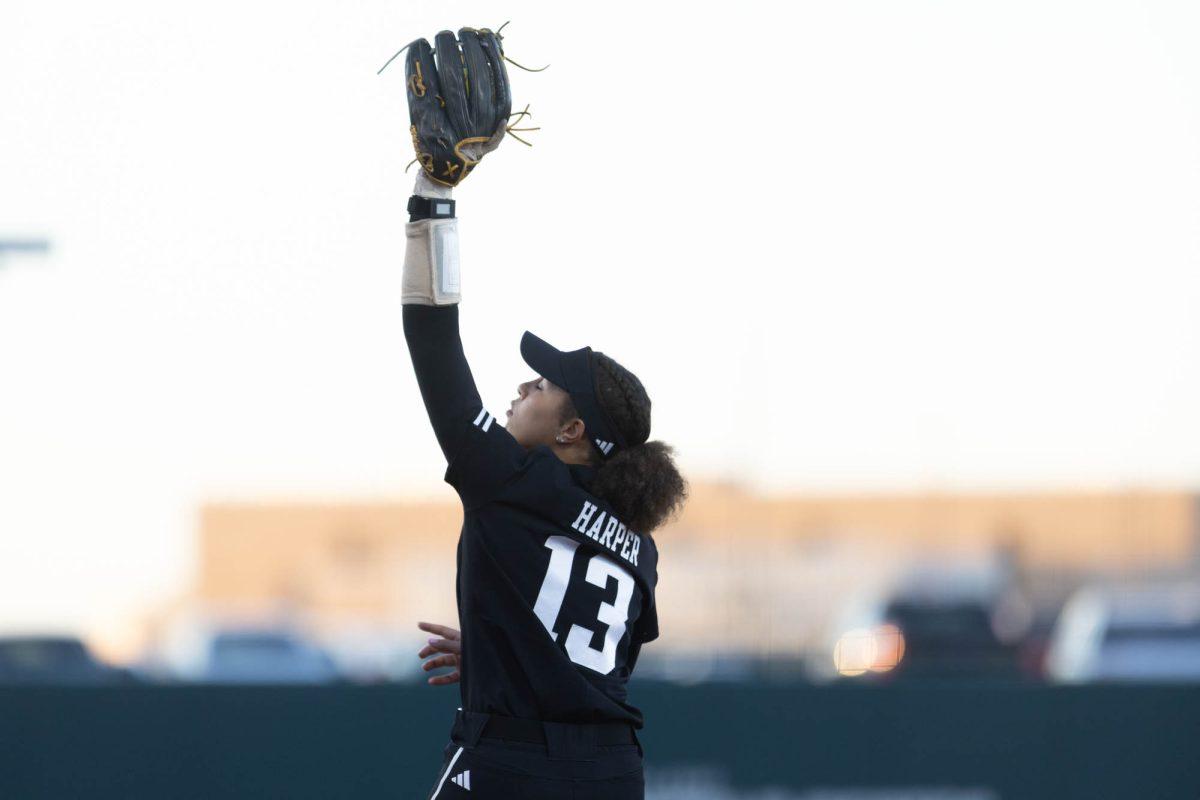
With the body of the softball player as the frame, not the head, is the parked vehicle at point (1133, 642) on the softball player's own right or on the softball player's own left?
on the softball player's own right

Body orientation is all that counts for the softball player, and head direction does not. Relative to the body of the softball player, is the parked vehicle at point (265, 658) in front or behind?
in front

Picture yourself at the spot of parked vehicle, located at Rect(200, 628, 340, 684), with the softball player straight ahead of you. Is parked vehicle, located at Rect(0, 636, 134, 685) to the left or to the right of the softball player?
right

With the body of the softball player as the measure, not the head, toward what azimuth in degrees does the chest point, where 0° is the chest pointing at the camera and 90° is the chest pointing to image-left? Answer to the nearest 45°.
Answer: approximately 135°

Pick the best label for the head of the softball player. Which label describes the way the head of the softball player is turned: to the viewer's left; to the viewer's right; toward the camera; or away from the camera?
to the viewer's left
